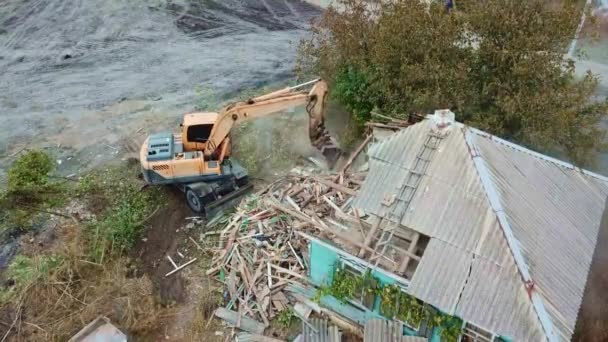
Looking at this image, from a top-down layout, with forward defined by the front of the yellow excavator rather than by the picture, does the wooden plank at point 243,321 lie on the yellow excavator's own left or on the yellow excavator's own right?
on the yellow excavator's own right

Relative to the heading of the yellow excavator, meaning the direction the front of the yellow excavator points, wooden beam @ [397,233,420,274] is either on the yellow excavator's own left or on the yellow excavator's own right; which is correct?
on the yellow excavator's own right

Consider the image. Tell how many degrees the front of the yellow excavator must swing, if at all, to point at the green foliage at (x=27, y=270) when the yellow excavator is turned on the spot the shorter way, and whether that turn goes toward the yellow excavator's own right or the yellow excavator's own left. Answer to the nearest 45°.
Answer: approximately 135° to the yellow excavator's own right

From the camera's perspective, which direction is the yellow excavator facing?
to the viewer's right

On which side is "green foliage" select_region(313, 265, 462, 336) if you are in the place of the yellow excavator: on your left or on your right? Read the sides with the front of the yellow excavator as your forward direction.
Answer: on your right

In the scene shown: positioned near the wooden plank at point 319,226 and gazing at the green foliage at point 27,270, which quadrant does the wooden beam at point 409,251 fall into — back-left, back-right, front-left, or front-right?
back-left

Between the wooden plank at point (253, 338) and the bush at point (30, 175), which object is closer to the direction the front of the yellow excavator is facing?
the wooden plank

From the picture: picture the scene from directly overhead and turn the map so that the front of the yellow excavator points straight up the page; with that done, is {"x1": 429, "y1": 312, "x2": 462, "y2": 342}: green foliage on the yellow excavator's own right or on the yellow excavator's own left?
on the yellow excavator's own right

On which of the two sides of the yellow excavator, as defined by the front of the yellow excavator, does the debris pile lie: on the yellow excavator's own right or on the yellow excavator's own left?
on the yellow excavator's own right

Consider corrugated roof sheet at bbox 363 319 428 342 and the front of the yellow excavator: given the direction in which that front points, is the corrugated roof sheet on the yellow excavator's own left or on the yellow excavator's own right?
on the yellow excavator's own right

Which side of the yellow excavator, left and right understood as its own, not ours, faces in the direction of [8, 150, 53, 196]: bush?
back

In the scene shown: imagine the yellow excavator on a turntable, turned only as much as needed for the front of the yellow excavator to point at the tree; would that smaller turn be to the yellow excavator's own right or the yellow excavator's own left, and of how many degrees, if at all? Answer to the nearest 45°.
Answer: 0° — it already faces it

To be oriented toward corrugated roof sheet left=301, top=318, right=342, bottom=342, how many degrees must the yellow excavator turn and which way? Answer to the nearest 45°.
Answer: approximately 45° to its right
